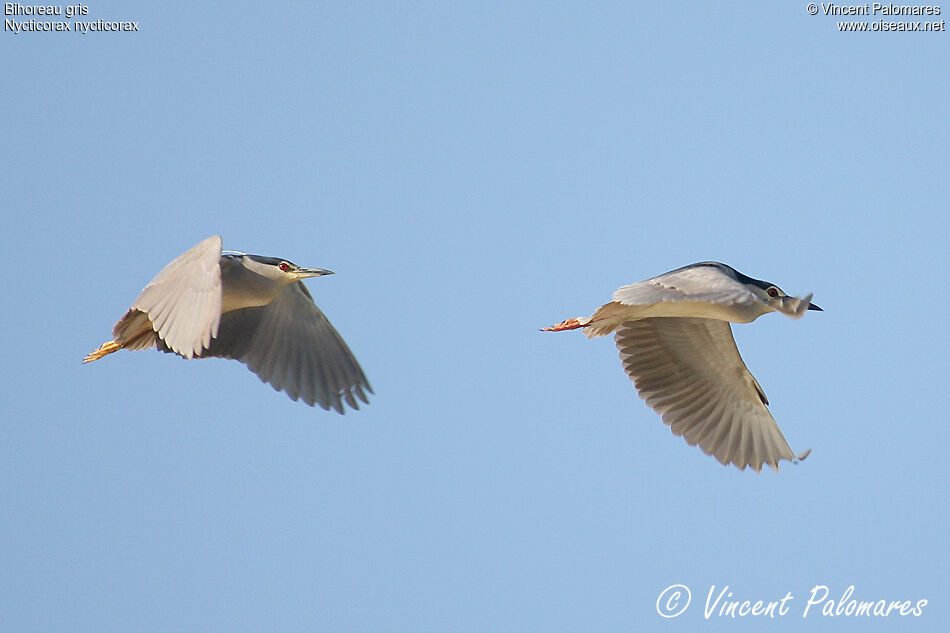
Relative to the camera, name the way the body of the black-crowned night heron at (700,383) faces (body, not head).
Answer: to the viewer's right

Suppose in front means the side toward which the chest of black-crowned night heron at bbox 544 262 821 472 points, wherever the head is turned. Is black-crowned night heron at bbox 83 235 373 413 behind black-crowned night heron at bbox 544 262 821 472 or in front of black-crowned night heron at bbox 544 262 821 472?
behind

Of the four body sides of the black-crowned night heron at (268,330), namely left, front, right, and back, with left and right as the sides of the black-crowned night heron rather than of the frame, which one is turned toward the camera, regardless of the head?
right

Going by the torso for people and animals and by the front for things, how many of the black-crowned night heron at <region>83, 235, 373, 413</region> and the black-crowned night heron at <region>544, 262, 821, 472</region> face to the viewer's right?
2

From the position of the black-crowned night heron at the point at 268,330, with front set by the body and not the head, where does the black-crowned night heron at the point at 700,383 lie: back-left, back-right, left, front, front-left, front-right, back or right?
front
